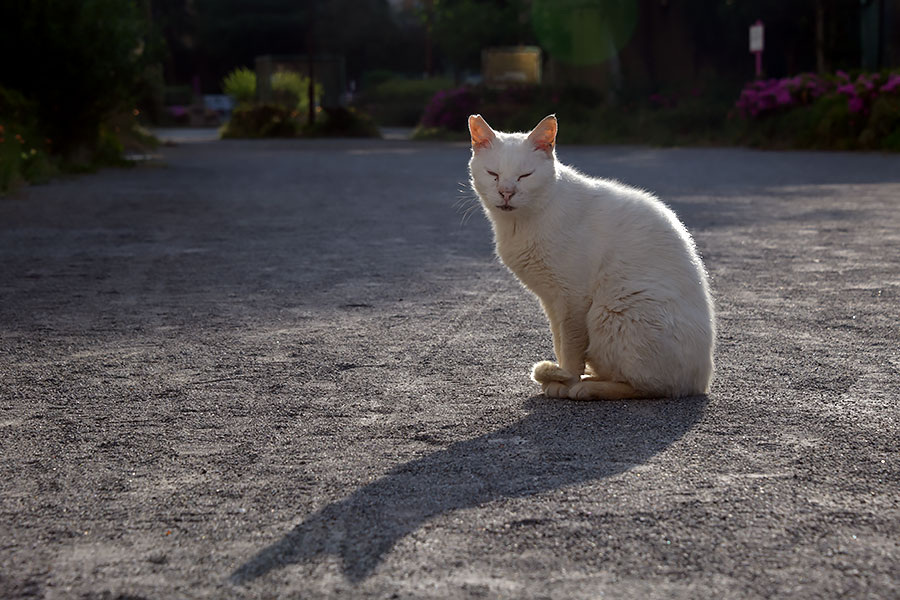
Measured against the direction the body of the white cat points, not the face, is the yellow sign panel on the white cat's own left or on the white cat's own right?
on the white cat's own right

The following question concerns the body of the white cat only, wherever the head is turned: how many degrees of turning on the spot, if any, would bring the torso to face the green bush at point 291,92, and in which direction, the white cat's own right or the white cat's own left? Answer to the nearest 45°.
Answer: approximately 90° to the white cat's own right

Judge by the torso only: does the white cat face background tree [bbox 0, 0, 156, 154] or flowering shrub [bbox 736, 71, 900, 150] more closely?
the background tree

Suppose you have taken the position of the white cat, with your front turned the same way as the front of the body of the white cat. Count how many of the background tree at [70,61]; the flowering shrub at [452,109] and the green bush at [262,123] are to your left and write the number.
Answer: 0

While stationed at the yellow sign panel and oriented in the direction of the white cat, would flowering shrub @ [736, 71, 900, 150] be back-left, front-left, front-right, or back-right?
front-left

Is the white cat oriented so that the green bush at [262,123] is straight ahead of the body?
no

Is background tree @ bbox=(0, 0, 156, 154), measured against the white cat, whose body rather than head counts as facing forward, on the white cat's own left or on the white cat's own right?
on the white cat's own right

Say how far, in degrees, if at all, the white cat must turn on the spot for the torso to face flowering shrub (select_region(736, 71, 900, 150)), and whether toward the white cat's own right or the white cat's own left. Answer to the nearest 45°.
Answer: approximately 90° to the white cat's own right

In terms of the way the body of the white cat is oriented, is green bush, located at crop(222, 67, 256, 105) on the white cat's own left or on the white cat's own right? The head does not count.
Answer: on the white cat's own right

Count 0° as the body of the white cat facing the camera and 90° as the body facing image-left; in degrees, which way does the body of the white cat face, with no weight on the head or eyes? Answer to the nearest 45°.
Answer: approximately 90°

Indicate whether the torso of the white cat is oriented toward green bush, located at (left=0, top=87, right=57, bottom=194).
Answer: no

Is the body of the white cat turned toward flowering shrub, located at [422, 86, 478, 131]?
no
